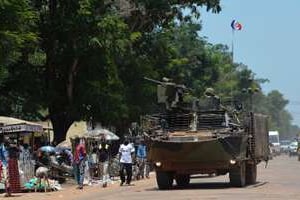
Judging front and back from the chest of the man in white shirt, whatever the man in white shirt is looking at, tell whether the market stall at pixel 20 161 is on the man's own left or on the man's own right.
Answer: on the man's own right

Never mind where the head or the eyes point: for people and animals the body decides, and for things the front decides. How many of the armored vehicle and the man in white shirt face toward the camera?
2

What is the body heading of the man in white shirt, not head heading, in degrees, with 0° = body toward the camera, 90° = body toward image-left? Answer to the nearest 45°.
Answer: approximately 0°
